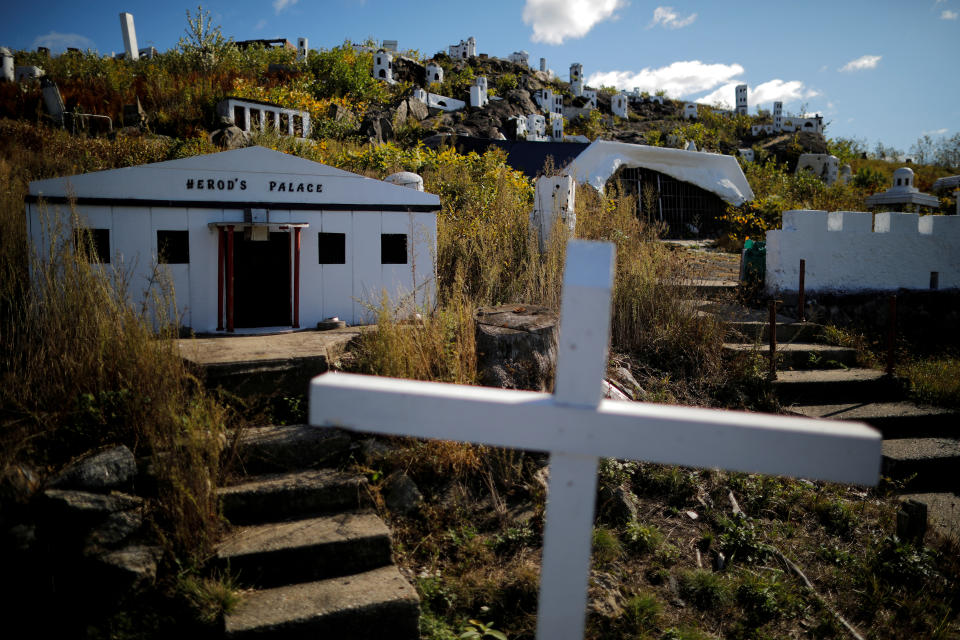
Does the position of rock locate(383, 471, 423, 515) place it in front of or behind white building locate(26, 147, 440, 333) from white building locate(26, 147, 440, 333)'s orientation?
in front

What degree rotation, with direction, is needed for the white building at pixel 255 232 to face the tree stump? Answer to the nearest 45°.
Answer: approximately 45° to its left

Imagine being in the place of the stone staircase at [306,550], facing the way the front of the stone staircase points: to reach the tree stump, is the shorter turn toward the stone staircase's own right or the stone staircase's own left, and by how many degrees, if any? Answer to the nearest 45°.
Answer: approximately 135° to the stone staircase's own left

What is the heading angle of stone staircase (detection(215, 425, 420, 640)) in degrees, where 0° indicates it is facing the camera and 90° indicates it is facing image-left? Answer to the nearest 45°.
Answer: approximately 0°

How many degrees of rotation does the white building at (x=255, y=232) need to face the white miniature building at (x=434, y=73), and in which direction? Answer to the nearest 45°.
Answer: approximately 180°

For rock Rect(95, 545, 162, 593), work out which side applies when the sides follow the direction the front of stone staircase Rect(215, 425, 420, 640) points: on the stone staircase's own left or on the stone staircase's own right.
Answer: on the stone staircase's own right

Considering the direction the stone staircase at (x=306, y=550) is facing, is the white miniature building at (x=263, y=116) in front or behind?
behind

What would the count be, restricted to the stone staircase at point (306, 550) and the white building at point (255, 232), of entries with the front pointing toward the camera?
2

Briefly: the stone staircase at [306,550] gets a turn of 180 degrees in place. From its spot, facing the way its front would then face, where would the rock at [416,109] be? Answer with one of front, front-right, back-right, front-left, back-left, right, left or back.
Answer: front

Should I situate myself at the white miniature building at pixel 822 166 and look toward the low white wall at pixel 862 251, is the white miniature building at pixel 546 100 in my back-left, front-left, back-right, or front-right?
back-right

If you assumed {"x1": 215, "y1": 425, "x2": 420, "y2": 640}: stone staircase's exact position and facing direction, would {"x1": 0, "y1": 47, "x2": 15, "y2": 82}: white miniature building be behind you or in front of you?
behind

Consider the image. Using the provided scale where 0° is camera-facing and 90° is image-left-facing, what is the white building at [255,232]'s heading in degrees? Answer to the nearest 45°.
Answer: approximately 0°

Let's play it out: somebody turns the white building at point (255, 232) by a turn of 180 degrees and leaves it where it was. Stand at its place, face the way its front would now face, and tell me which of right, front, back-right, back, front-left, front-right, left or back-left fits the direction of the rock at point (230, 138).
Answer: front
